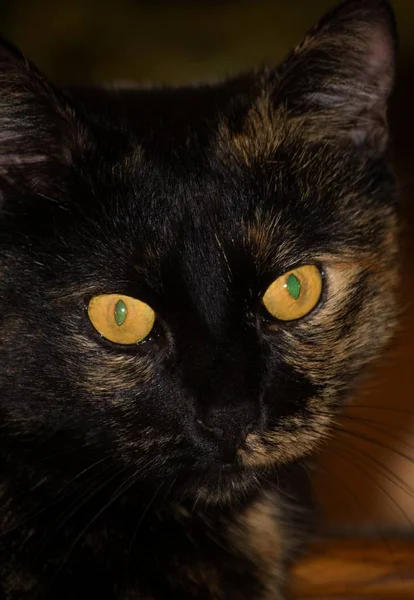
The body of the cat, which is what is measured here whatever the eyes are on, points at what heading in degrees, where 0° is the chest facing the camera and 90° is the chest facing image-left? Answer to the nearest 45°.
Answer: approximately 0°
